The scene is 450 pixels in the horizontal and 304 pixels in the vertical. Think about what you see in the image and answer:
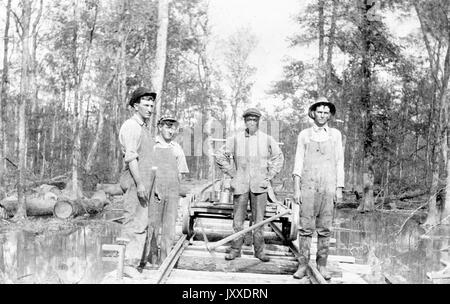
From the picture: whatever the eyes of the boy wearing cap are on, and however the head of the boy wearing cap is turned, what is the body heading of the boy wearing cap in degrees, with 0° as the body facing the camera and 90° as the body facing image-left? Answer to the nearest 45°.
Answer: approximately 0°

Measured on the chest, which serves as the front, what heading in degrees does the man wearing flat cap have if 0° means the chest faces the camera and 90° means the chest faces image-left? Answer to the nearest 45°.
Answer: approximately 0°

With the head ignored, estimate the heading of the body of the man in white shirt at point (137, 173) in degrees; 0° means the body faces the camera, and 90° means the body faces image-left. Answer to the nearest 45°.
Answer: approximately 315°

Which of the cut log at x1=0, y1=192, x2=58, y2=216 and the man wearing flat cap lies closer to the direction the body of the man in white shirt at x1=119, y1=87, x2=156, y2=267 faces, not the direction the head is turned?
the man wearing flat cap

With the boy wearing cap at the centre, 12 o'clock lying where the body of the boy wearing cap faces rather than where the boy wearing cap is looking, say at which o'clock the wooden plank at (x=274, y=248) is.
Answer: The wooden plank is roughly at 8 o'clock from the boy wearing cap.
